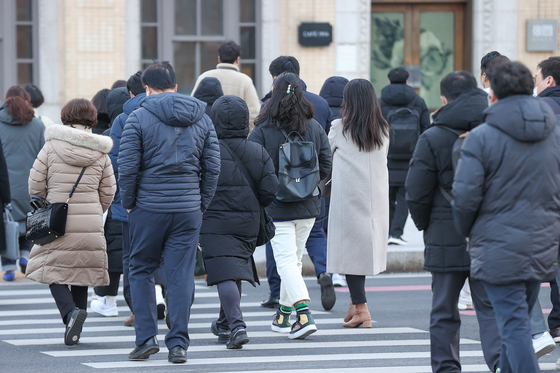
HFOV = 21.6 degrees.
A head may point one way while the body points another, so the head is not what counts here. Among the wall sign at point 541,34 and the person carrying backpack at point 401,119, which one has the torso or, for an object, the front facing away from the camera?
the person carrying backpack

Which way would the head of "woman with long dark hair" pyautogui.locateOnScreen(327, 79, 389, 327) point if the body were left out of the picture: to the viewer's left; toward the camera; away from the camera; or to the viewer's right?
away from the camera

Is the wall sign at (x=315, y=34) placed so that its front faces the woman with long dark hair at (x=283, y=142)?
yes

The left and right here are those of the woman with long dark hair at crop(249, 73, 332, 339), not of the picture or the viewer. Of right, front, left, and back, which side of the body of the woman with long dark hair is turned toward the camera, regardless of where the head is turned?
back

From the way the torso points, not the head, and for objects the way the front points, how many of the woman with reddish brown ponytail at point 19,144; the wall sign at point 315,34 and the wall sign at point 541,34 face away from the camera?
1

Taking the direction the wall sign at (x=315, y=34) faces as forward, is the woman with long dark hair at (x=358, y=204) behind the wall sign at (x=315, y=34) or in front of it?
in front

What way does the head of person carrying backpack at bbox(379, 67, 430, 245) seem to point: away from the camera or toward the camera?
away from the camera

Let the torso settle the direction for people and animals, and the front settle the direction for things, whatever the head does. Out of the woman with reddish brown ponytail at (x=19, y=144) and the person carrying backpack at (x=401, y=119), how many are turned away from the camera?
2

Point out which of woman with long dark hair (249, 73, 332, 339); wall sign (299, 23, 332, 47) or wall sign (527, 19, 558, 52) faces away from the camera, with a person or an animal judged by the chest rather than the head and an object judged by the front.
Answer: the woman with long dark hair

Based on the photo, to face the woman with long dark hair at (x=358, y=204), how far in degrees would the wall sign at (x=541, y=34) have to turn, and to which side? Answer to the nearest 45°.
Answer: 0° — it already faces them

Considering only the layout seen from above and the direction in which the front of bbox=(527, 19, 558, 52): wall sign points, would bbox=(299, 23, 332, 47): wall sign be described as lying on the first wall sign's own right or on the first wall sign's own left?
on the first wall sign's own right

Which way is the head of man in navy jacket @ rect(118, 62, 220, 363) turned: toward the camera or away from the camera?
away from the camera

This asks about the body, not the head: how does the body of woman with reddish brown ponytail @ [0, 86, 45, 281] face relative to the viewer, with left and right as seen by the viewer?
facing away from the viewer

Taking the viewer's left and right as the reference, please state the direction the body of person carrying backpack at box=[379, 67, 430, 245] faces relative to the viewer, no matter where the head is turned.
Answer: facing away from the viewer

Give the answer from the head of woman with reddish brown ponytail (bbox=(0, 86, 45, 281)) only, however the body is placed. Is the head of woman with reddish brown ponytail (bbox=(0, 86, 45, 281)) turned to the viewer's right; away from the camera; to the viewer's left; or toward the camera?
away from the camera

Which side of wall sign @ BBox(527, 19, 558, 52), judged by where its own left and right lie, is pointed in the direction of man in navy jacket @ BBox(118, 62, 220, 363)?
front
